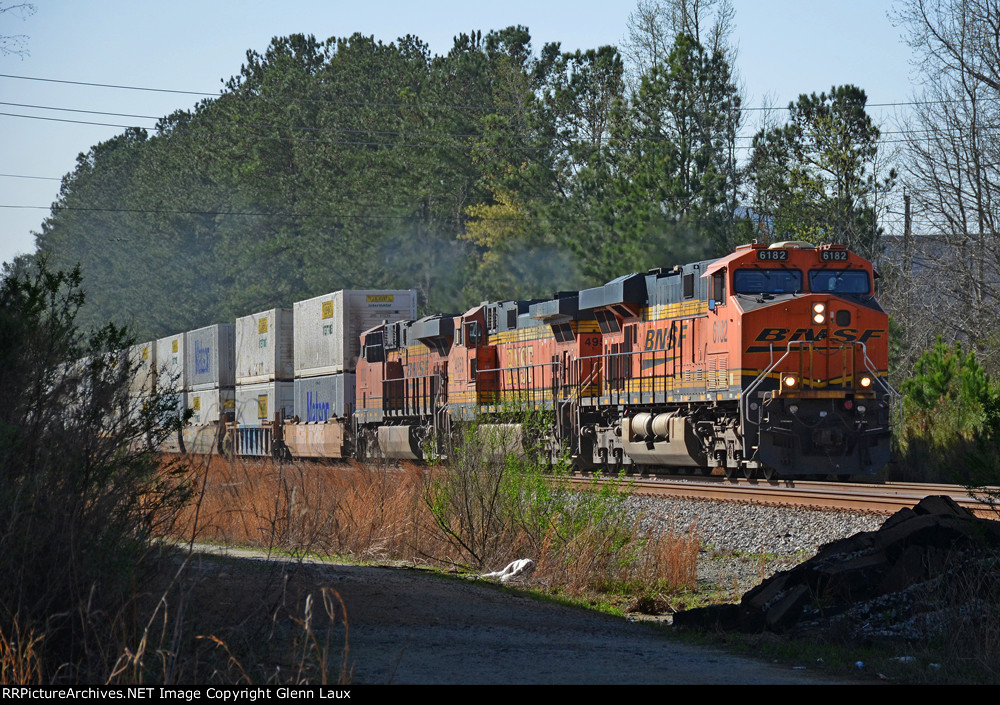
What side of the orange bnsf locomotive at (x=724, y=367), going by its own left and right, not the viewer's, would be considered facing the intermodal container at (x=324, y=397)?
back

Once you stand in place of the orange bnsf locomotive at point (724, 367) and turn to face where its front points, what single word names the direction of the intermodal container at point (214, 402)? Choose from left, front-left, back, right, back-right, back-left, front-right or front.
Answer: back

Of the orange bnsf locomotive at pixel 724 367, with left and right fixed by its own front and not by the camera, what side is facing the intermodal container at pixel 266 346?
back

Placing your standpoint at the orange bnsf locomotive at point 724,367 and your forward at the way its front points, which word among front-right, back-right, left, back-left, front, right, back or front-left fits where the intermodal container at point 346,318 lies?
back

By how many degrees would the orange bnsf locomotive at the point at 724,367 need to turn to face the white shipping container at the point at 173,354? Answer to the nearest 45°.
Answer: approximately 180°

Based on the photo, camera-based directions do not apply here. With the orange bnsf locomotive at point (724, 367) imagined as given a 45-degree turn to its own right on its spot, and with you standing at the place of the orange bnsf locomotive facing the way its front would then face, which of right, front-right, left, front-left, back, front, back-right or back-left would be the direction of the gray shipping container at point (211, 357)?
back-right

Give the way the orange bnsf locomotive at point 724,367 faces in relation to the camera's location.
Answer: facing the viewer and to the right of the viewer

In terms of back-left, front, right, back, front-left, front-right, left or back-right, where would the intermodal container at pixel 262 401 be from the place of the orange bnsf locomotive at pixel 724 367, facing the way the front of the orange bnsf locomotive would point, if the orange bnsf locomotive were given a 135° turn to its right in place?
front-right
